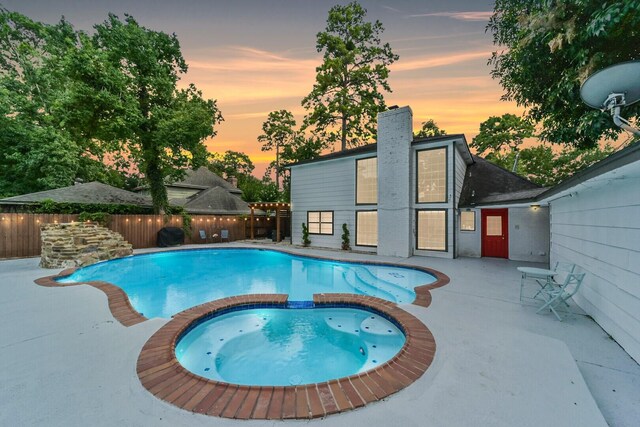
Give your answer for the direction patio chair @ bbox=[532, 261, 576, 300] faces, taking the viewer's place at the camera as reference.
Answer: facing the viewer and to the left of the viewer

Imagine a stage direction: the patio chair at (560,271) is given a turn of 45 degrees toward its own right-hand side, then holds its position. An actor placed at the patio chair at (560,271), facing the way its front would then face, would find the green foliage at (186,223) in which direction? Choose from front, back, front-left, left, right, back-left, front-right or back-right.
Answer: front

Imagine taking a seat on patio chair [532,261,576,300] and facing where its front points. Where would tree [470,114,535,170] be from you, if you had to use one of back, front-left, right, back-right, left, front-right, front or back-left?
back-right

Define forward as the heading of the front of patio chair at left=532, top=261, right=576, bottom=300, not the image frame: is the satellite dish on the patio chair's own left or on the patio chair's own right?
on the patio chair's own left

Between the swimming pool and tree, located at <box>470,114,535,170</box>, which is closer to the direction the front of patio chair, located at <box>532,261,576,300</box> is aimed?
the swimming pool

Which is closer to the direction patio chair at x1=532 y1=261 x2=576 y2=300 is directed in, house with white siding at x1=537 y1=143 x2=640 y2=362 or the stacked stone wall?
the stacked stone wall

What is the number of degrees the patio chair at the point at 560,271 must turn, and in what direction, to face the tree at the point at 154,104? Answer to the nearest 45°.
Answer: approximately 45° to its right

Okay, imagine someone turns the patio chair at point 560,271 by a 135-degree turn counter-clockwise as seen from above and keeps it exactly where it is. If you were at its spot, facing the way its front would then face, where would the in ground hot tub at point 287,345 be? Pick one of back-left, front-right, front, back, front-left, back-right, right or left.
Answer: back-right

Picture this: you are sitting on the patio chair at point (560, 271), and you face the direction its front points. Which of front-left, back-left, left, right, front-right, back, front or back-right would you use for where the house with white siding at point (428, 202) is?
right

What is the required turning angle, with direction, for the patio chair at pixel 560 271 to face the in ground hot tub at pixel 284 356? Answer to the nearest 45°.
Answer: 0° — it already faces it

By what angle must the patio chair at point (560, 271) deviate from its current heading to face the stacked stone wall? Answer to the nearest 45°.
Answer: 0° — it already faces it

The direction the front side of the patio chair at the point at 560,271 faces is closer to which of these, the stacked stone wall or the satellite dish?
the stacked stone wall

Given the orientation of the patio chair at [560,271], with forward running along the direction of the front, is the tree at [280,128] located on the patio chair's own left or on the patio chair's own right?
on the patio chair's own right

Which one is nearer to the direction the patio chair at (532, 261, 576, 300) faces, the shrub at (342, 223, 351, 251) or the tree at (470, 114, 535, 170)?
the shrub

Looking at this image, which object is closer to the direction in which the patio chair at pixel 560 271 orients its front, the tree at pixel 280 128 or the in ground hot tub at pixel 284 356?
the in ground hot tub
